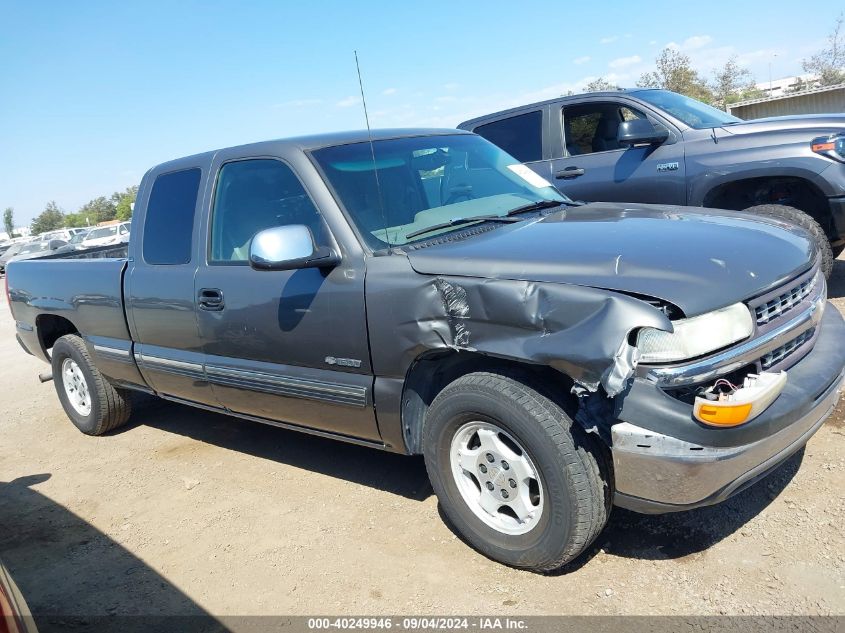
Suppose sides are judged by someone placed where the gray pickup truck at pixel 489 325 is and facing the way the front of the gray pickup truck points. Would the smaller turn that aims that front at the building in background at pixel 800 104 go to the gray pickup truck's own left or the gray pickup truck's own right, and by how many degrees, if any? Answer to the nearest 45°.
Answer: approximately 90° to the gray pickup truck's own left

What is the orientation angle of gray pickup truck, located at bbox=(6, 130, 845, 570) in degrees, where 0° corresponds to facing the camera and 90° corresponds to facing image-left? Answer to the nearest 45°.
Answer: approximately 315°

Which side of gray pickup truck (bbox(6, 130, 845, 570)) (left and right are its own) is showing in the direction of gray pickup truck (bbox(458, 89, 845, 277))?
left
